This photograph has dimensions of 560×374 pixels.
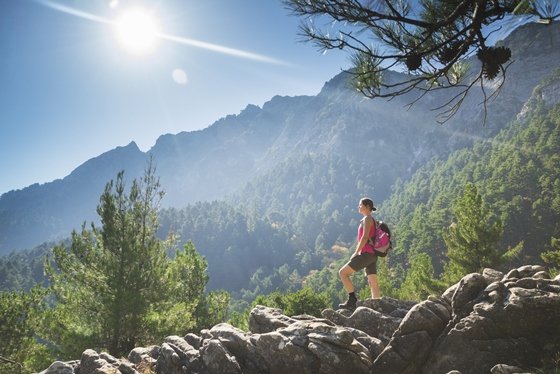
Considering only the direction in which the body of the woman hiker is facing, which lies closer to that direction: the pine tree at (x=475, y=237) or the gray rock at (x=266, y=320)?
the gray rock

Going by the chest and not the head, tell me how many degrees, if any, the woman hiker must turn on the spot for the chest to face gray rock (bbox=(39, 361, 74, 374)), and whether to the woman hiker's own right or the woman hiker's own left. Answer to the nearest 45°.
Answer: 0° — they already face it

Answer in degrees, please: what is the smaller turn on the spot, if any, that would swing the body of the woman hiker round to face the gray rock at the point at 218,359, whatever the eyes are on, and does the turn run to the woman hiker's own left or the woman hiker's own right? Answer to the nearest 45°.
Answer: approximately 45° to the woman hiker's own left

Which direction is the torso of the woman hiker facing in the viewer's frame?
to the viewer's left

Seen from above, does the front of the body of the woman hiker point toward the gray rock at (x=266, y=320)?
yes
